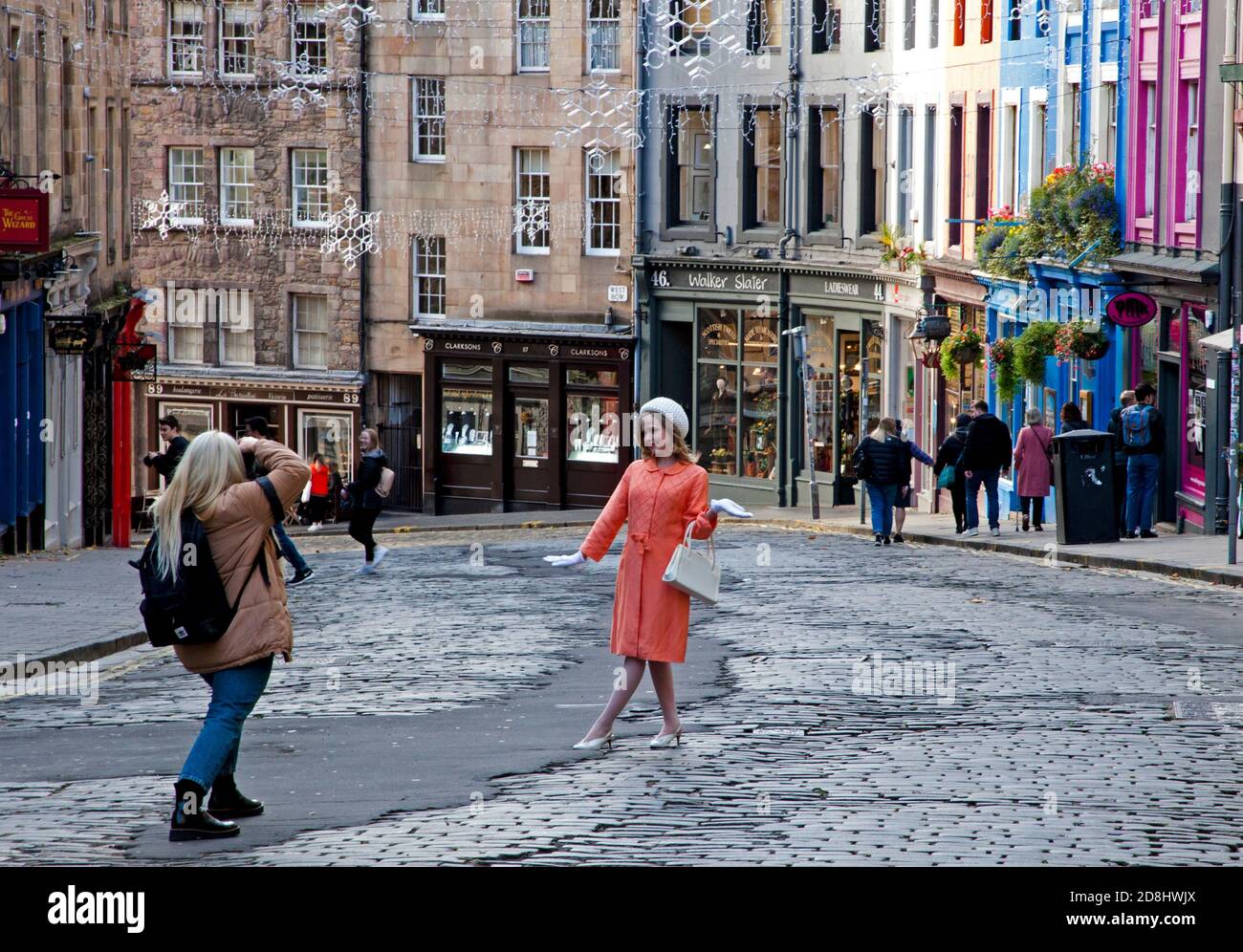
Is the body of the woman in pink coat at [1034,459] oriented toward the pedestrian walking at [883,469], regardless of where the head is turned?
no

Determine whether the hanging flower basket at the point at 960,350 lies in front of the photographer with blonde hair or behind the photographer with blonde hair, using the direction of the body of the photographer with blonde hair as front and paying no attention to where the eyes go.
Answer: in front

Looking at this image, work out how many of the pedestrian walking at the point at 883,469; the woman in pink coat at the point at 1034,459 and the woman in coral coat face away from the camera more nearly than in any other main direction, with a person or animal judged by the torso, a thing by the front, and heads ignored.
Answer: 2

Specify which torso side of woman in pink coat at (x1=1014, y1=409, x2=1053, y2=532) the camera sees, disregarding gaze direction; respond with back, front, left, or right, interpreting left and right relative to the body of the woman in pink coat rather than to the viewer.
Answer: back

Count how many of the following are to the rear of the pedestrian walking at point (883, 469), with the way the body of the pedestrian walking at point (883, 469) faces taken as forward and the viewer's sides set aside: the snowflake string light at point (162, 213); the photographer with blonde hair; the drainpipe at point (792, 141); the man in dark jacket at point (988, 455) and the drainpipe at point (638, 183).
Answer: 1

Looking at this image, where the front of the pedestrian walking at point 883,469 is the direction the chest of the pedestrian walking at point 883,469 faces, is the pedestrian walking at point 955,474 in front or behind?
in front

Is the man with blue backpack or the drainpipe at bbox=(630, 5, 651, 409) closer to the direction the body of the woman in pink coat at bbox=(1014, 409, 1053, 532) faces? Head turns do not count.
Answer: the drainpipe

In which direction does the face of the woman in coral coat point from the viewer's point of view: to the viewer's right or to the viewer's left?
to the viewer's left

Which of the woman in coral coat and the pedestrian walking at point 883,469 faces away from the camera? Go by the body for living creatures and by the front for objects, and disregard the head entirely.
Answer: the pedestrian walking

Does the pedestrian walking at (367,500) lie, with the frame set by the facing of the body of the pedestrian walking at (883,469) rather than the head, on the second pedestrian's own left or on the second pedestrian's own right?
on the second pedestrian's own left

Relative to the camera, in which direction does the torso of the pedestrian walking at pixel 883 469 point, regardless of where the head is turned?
away from the camera

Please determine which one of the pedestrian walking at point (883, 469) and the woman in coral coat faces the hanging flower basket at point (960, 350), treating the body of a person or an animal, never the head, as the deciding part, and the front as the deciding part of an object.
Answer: the pedestrian walking

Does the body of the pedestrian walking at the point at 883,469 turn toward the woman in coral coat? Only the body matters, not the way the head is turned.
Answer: no

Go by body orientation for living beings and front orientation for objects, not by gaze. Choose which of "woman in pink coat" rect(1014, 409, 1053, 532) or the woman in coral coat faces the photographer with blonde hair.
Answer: the woman in coral coat

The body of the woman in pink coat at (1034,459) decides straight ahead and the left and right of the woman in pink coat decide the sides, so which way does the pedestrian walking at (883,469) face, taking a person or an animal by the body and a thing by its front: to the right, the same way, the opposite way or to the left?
the same way

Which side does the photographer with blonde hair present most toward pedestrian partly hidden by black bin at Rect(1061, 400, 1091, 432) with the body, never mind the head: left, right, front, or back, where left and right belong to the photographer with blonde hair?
front

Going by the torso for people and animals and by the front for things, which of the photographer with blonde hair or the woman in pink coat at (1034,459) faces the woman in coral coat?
the photographer with blonde hair

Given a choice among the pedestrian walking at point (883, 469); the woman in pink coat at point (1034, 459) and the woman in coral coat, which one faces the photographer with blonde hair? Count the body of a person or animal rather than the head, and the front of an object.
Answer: the woman in coral coat

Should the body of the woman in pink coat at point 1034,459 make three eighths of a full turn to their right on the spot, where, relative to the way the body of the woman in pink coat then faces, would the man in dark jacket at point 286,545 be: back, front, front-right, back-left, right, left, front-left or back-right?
right
